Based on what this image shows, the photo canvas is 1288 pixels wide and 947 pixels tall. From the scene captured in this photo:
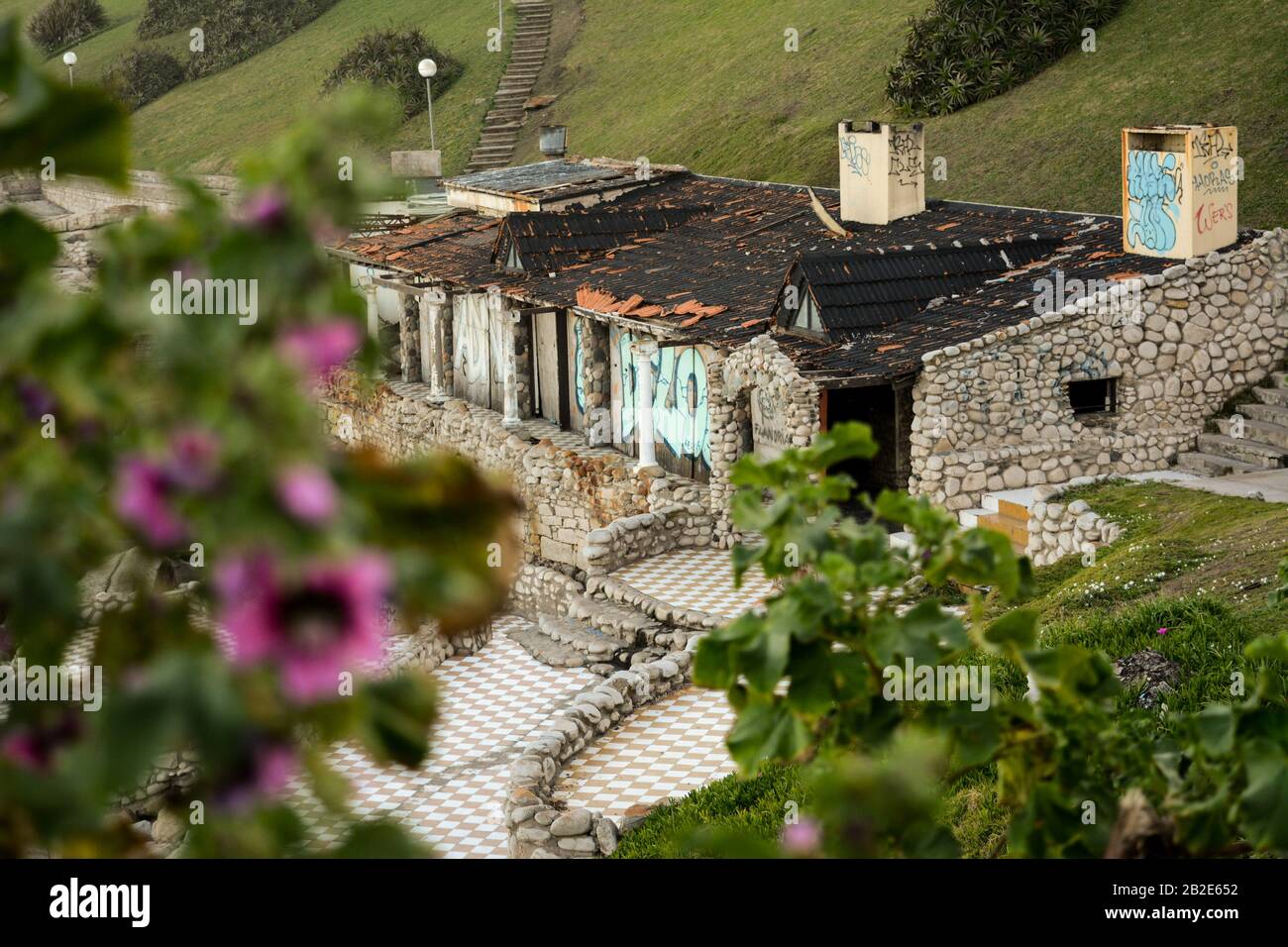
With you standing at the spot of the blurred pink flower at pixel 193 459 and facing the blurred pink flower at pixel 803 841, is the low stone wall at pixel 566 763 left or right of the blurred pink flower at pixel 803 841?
left

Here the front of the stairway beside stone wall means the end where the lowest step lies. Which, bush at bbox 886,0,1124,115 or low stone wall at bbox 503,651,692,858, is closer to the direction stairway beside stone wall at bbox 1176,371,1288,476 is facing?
the low stone wall

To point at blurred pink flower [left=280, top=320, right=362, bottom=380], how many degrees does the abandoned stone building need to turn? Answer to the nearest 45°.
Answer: approximately 45° to its left

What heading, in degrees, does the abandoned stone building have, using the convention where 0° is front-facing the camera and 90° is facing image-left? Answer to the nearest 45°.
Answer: approximately 45°

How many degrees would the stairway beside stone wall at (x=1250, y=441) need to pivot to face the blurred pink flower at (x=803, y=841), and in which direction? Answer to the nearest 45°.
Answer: approximately 45° to its left

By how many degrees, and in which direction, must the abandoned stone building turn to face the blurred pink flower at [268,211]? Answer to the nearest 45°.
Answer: approximately 45° to its left

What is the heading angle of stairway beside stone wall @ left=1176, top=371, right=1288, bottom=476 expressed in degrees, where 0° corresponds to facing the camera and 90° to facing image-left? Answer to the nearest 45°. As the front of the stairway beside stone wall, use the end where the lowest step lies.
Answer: approximately 45°

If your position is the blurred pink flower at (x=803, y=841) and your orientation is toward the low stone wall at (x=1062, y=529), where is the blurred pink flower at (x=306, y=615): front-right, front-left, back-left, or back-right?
back-left

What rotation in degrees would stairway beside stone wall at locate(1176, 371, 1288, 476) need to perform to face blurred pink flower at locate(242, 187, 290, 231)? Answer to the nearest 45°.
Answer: approximately 45° to its left

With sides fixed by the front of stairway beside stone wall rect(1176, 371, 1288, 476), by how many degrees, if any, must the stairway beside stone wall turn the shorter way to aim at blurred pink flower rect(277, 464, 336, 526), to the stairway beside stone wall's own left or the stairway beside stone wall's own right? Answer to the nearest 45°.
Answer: approximately 45° to the stairway beside stone wall's own left

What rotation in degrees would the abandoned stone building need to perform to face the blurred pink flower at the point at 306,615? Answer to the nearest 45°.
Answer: approximately 45° to its left

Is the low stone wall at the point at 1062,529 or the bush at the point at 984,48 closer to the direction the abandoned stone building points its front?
the low stone wall
